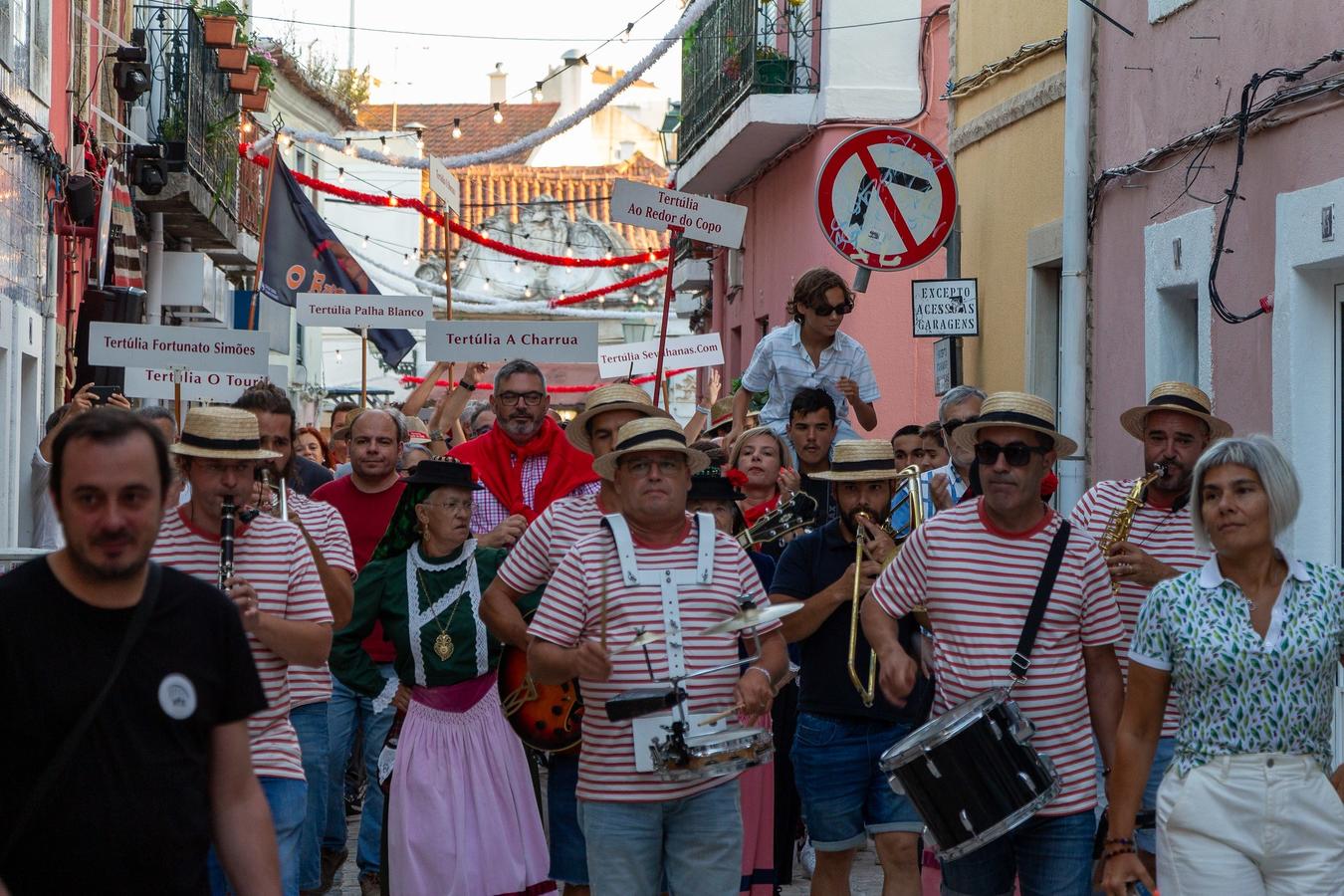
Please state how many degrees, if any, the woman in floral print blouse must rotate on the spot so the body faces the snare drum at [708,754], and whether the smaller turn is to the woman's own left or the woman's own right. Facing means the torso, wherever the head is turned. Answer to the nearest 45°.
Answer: approximately 90° to the woman's own right

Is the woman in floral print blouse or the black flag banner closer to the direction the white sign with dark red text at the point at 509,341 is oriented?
the woman in floral print blouse

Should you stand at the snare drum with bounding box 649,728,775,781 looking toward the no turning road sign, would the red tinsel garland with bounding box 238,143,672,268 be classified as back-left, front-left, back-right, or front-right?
front-left

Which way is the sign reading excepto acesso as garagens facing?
toward the camera

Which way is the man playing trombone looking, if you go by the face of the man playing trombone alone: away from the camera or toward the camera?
toward the camera

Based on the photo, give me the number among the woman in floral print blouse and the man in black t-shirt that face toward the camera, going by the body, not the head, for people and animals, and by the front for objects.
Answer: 2

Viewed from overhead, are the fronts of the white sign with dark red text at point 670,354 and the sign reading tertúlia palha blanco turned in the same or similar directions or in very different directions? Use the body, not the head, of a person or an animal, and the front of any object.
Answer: same or similar directions

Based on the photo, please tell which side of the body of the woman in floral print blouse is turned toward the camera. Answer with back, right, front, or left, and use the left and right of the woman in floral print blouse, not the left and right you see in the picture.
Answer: front

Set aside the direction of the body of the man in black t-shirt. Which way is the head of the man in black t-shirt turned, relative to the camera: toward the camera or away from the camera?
toward the camera

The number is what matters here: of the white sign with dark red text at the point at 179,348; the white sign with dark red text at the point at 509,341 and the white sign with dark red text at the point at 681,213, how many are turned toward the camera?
3

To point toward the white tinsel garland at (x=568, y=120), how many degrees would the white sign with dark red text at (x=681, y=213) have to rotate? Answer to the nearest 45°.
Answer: approximately 180°

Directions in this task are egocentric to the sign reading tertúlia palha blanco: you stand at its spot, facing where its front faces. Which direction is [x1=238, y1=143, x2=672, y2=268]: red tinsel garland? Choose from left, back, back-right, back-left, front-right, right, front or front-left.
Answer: back

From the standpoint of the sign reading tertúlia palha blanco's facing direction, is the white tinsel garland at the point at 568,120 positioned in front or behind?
behind

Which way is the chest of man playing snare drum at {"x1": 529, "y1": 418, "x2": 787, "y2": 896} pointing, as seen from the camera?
toward the camera

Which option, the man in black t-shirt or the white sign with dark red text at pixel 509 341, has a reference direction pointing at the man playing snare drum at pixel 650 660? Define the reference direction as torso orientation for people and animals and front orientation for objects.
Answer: the white sign with dark red text

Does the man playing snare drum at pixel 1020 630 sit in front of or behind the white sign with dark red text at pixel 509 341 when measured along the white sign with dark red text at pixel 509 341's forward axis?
in front
